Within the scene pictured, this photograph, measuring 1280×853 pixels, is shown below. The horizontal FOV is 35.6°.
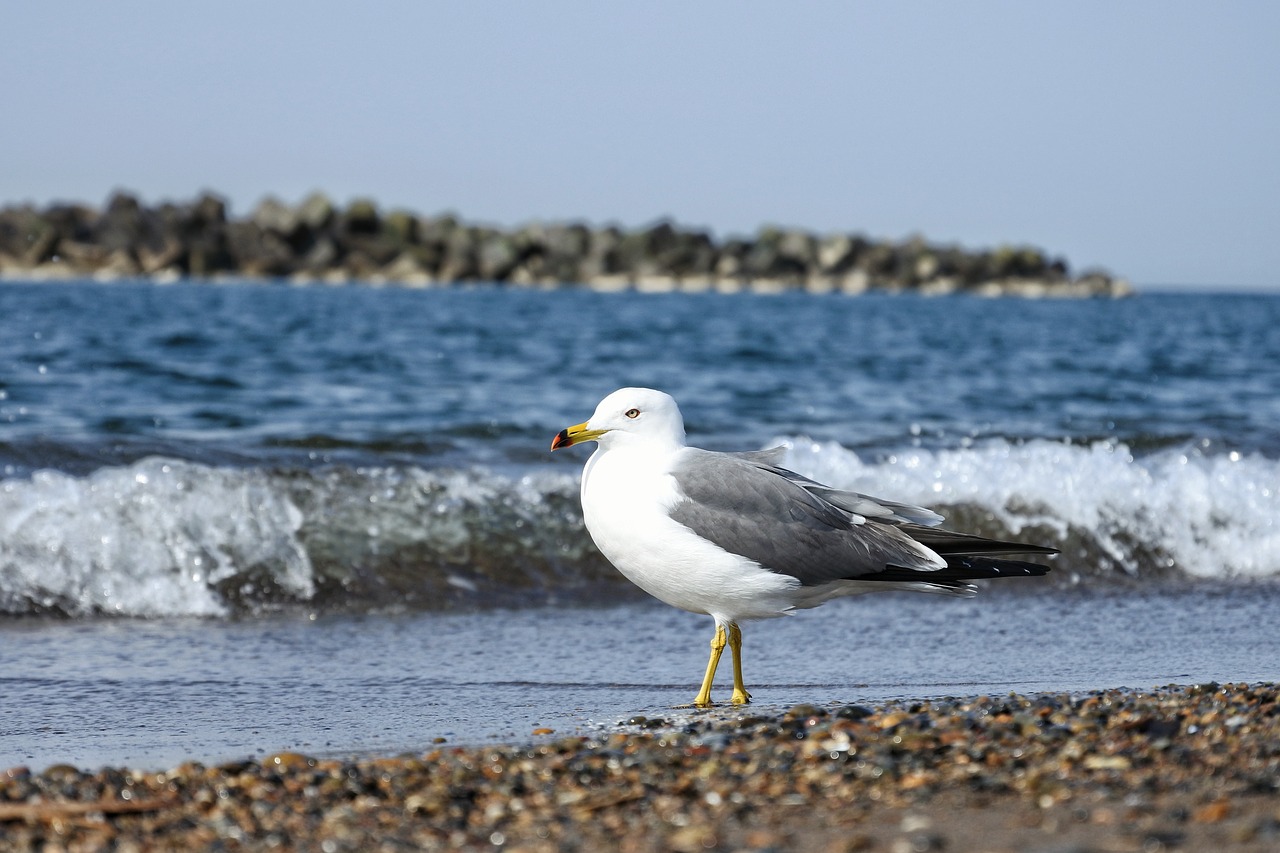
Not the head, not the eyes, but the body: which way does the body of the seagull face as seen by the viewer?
to the viewer's left
